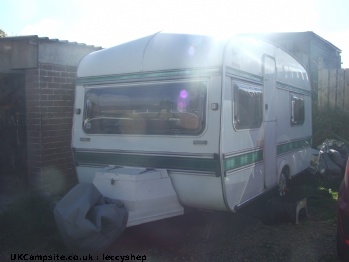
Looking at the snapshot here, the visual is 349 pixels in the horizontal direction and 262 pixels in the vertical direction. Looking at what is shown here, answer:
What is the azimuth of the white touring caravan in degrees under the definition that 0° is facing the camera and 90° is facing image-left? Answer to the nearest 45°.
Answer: approximately 45°
